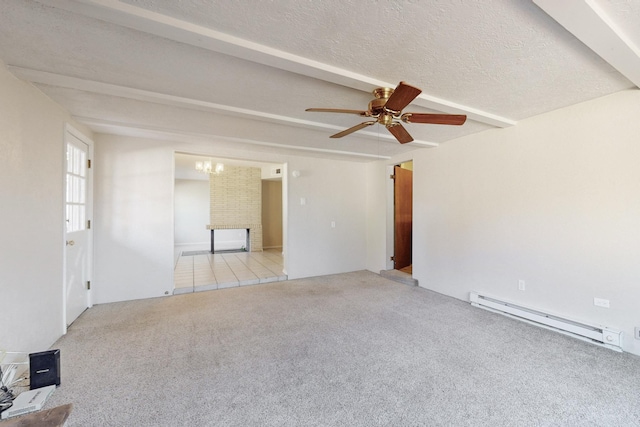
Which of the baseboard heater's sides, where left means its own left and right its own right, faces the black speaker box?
front

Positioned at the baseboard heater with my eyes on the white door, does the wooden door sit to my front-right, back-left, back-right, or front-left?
front-right

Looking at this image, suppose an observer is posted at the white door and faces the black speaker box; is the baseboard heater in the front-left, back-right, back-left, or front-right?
front-left

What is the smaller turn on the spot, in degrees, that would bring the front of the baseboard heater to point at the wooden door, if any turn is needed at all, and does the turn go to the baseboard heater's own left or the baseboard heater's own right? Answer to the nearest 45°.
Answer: approximately 90° to the baseboard heater's own right

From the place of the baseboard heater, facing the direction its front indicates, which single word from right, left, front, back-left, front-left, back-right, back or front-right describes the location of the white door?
front

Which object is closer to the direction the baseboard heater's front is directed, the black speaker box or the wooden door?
the black speaker box

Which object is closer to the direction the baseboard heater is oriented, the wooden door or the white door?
the white door
